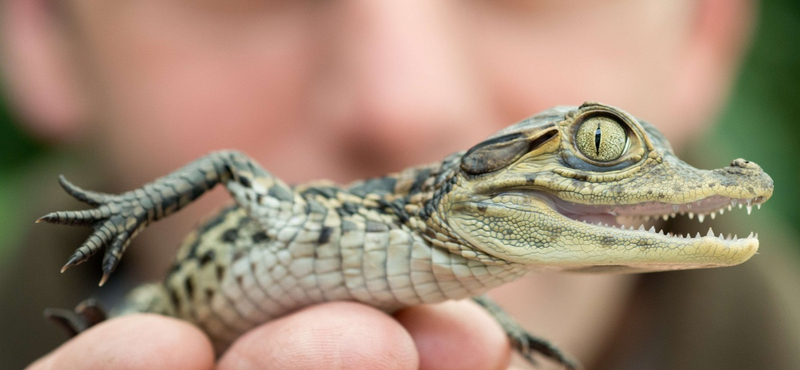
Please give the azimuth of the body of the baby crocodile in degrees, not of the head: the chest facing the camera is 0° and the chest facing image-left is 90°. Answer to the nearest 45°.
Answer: approximately 270°
